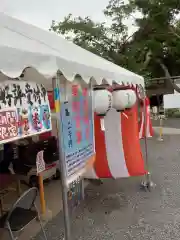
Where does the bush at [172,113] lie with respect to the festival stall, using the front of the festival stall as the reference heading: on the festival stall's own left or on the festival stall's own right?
on the festival stall's own left

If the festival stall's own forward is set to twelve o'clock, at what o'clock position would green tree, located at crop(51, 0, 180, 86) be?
The green tree is roughly at 8 o'clock from the festival stall.

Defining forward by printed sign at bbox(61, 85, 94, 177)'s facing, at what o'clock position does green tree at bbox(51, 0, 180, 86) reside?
The green tree is roughly at 8 o'clock from the printed sign.

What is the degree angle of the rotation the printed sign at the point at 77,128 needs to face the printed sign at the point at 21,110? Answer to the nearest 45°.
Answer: approximately 90° to its right

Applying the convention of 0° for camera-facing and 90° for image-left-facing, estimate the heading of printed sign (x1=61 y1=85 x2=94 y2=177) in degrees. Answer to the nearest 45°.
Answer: approximately 315°

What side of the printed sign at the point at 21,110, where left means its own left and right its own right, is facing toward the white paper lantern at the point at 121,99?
left

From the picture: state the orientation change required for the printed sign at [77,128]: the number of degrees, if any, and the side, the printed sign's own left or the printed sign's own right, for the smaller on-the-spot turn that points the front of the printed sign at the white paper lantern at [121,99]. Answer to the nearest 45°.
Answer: approximately 90° to the printed sign's own left

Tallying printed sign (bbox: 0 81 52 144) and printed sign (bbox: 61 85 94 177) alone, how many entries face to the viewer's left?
0

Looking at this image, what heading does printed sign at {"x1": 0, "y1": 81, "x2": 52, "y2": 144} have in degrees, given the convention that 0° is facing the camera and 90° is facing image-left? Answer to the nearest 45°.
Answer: approximately 315°

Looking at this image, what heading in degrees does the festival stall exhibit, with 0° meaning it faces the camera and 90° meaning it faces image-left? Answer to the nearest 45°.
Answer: approximately 315°

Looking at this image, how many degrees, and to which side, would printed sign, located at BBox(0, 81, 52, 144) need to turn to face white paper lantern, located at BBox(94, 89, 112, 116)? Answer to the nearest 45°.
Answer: approximately 90° to its left
